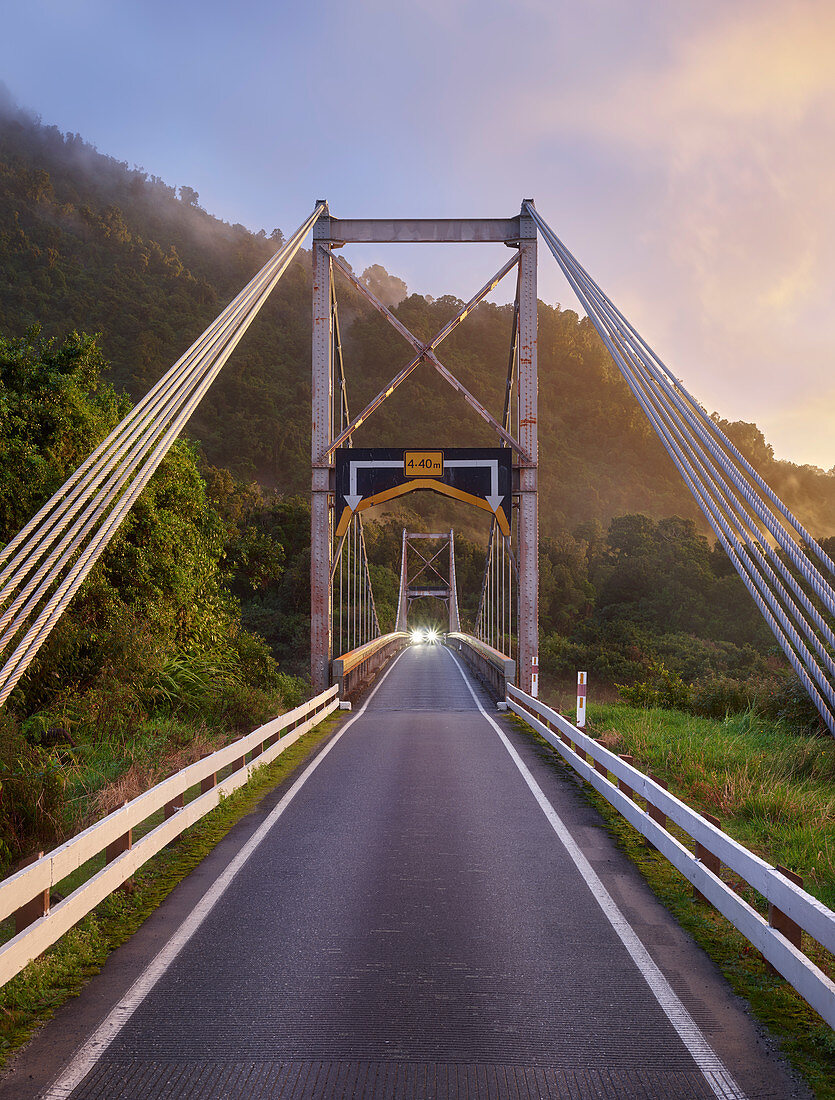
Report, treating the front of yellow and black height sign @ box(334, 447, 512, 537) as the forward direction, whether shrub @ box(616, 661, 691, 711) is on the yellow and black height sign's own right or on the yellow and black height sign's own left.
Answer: on the yellow and black height sign's own left

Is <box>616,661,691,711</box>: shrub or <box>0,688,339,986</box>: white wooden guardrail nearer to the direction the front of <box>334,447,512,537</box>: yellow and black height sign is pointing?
the white wooden guardrail

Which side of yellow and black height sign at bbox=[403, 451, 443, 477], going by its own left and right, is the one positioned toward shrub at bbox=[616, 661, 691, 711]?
left

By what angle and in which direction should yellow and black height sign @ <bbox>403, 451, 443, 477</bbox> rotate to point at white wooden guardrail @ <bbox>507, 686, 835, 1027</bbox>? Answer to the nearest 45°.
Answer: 0° — it already faces it

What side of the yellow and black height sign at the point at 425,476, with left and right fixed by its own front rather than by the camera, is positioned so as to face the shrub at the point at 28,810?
front

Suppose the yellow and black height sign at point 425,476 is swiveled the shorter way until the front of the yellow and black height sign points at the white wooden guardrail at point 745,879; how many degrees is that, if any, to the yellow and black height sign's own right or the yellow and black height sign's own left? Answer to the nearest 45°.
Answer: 0° — it already faces it

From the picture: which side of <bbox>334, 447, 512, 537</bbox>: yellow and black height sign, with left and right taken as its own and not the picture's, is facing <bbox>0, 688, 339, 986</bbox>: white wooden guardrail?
front

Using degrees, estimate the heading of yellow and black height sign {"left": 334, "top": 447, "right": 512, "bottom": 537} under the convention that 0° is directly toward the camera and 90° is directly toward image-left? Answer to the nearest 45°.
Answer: approximately 0°
